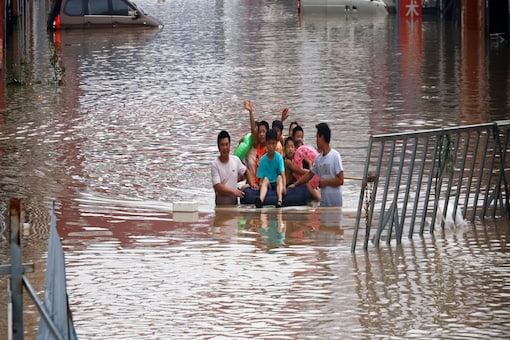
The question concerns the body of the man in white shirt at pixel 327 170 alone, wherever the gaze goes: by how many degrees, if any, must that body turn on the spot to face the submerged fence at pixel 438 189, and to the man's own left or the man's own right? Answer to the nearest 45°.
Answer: approximately 90° to the man's own left

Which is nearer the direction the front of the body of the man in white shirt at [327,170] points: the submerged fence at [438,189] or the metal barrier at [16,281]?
the metal barrier

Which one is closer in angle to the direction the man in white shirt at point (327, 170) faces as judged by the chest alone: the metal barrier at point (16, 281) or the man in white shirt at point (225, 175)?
the metal barrier

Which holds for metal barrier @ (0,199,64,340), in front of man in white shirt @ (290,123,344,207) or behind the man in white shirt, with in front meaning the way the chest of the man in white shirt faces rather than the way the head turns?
in front

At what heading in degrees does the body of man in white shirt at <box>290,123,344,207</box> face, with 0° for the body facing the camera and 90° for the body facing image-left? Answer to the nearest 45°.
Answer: approximately 45°

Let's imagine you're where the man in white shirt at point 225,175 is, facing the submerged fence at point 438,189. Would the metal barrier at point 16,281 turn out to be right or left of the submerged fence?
right

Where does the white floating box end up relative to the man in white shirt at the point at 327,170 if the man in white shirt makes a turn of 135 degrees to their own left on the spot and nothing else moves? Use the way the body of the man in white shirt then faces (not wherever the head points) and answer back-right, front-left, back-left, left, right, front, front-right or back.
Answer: back

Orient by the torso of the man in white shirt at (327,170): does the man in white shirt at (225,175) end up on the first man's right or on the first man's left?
on the first man's right
